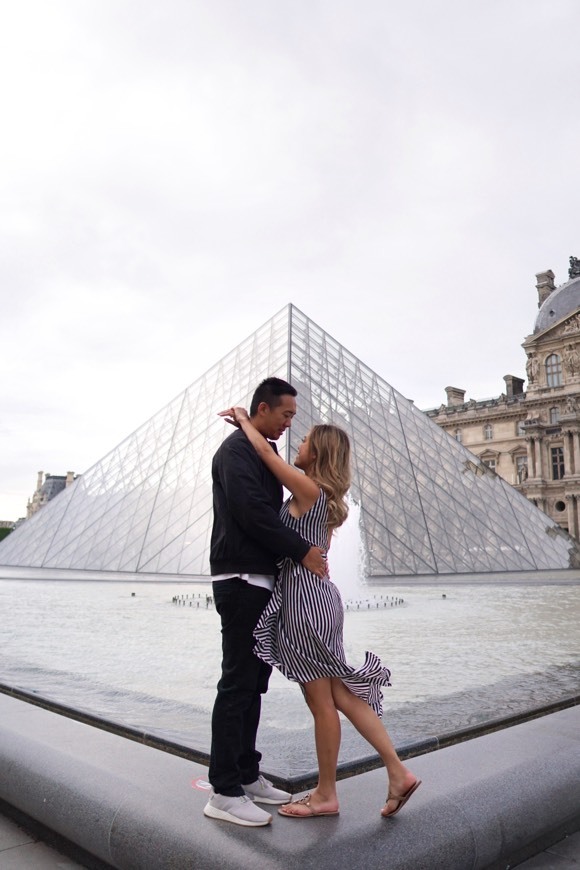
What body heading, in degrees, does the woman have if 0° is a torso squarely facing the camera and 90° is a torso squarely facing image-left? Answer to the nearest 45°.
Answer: approximately 90°

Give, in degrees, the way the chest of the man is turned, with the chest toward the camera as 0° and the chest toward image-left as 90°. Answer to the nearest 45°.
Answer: approximately 270°

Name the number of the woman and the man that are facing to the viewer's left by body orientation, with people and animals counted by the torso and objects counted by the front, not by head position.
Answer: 1

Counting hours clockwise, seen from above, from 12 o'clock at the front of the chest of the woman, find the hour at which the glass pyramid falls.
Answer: The glass pyramid is roughly at 3 o'clock from the woman.

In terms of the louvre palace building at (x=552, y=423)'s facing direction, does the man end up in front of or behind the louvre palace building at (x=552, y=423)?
in front

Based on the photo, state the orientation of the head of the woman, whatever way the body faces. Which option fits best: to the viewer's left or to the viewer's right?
to the viewer's left

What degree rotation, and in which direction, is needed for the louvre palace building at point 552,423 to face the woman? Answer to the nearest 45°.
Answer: approximately 45° to its left

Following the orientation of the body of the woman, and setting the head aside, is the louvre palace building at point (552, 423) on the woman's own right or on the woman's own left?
on the woman's own right

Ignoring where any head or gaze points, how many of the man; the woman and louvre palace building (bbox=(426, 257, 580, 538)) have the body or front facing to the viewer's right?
1

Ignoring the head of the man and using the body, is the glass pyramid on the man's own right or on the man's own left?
on the man's own left

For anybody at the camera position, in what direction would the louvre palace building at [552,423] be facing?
facing the viewer and to the left of the viewer

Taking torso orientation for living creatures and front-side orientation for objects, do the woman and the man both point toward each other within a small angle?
yes
